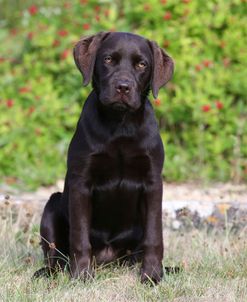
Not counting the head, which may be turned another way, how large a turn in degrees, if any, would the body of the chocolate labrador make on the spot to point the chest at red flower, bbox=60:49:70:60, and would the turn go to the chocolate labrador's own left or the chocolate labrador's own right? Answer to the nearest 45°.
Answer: approximately 180°

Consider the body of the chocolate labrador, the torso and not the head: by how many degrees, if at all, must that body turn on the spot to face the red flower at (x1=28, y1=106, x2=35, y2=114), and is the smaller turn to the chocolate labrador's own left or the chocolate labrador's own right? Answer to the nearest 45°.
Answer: approximately 180°

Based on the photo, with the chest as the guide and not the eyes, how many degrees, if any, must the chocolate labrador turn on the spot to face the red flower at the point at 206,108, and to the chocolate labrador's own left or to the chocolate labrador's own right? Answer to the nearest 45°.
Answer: approximately 180°

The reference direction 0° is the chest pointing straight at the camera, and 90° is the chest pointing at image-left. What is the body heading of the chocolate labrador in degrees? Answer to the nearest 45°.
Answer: approximately 0°

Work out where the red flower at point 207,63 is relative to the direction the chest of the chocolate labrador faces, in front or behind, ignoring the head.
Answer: behind

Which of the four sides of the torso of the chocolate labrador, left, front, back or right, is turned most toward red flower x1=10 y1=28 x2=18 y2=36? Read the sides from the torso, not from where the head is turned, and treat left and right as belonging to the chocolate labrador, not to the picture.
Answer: back

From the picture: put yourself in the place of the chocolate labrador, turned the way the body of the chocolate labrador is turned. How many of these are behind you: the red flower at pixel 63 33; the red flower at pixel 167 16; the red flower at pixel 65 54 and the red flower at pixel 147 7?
4

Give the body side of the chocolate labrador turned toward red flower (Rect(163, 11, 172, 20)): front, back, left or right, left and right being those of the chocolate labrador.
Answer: back

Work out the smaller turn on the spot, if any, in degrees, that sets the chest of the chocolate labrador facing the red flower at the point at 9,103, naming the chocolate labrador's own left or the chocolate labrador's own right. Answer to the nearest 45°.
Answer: approximately 180°

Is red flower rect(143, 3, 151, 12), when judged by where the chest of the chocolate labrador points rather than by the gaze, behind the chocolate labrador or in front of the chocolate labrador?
behind

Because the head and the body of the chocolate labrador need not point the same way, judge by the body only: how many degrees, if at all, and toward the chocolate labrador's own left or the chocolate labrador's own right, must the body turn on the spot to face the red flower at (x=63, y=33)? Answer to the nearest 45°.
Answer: approximately 180°

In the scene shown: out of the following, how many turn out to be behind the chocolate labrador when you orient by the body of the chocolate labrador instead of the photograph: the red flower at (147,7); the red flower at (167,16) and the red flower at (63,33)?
3

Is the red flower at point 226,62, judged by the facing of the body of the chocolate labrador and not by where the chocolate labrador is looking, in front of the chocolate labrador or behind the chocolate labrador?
behind

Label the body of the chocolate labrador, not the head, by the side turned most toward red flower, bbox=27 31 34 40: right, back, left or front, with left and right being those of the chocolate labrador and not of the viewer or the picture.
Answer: back
